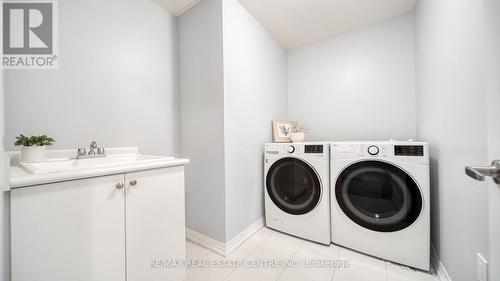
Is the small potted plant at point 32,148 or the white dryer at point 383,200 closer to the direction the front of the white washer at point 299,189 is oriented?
the small potted plant

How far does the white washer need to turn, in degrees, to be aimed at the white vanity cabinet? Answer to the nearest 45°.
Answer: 0° — it already faces it

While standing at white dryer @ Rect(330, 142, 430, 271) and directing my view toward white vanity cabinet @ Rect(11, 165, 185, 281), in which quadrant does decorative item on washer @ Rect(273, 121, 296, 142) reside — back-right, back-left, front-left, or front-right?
front-right

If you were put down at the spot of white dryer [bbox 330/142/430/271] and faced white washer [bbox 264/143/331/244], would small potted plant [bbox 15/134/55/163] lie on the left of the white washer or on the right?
left

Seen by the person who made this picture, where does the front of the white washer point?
facing the viewer and to the left of the viewer

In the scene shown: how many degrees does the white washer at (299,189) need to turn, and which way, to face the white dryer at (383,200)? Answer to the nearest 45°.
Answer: approximately 135° to its left

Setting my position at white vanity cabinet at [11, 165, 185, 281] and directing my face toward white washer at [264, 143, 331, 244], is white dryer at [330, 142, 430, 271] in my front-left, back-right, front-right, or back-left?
front-right

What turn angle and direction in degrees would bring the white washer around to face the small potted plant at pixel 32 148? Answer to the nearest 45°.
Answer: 0° — it already faces it
